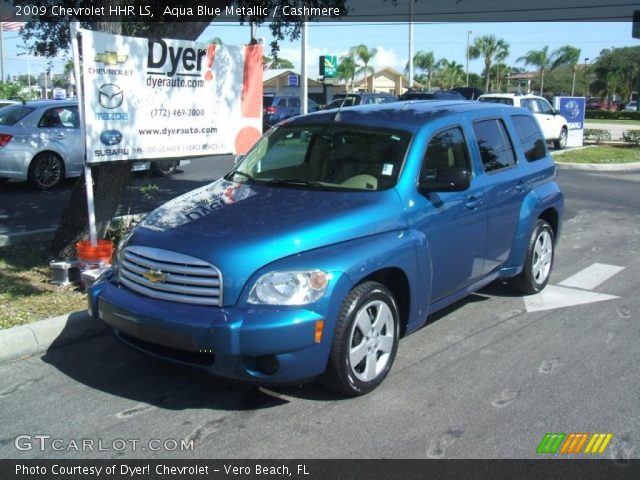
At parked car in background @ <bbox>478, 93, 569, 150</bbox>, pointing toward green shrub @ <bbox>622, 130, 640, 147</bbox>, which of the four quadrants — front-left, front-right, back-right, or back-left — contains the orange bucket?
back-right

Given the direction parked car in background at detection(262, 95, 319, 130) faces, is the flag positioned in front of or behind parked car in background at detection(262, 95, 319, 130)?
behind

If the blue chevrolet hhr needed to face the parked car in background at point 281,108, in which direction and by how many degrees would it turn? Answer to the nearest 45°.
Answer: approximately 135° to its right

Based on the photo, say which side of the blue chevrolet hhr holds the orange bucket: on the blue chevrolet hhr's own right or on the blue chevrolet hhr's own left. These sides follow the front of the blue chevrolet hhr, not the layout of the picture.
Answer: on the blue chevrolet hhr's own right

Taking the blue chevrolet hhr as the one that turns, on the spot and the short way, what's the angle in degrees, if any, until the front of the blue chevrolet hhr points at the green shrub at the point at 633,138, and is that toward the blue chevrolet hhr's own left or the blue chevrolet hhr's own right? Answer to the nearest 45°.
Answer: approximately 180°

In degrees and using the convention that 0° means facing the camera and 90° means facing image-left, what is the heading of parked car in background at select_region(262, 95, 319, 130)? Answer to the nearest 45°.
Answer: approximately 225°

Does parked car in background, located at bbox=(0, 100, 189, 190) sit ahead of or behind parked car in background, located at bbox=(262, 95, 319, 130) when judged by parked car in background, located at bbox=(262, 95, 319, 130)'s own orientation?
behind

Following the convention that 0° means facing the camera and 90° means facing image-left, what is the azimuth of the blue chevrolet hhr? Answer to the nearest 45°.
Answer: approximately 45°
